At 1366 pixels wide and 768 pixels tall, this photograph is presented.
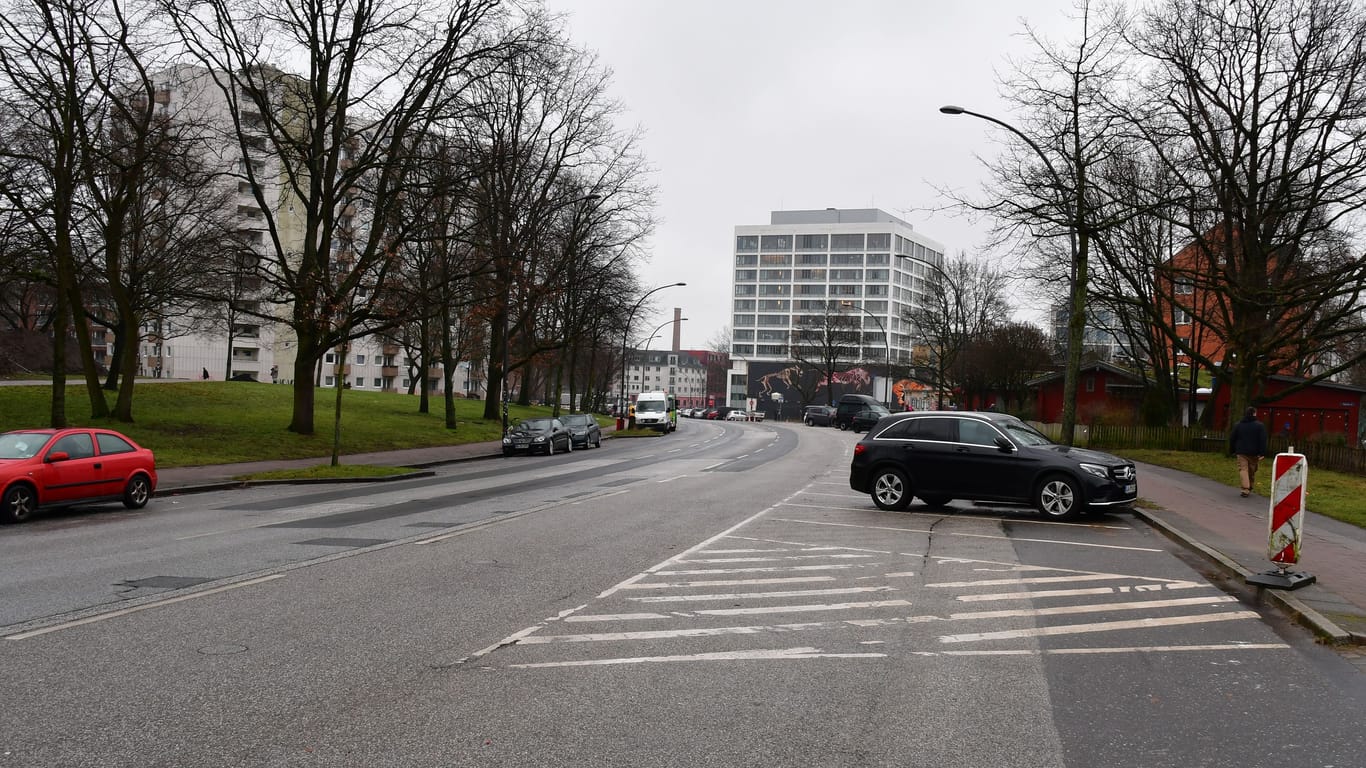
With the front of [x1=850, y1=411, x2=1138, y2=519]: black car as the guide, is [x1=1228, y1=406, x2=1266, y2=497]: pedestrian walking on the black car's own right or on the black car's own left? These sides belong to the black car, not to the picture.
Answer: on the black car's own left

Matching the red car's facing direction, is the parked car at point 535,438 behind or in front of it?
behind

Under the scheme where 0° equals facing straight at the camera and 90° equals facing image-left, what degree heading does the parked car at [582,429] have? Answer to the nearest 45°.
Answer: approximately 45°

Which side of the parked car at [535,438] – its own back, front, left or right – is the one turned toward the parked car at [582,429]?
back

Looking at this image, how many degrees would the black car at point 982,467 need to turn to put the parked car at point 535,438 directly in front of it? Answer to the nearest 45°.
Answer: approximately 180°

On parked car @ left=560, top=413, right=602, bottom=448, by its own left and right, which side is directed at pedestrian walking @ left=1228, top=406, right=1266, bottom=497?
left

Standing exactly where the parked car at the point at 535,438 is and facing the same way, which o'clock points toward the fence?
The fence is roughly at 8 o'clock from the parked car.

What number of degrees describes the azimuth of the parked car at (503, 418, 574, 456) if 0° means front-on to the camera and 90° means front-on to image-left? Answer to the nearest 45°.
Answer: approximately 45°

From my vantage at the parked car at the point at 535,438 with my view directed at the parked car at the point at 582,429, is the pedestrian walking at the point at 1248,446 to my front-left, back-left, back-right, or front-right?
back-right
